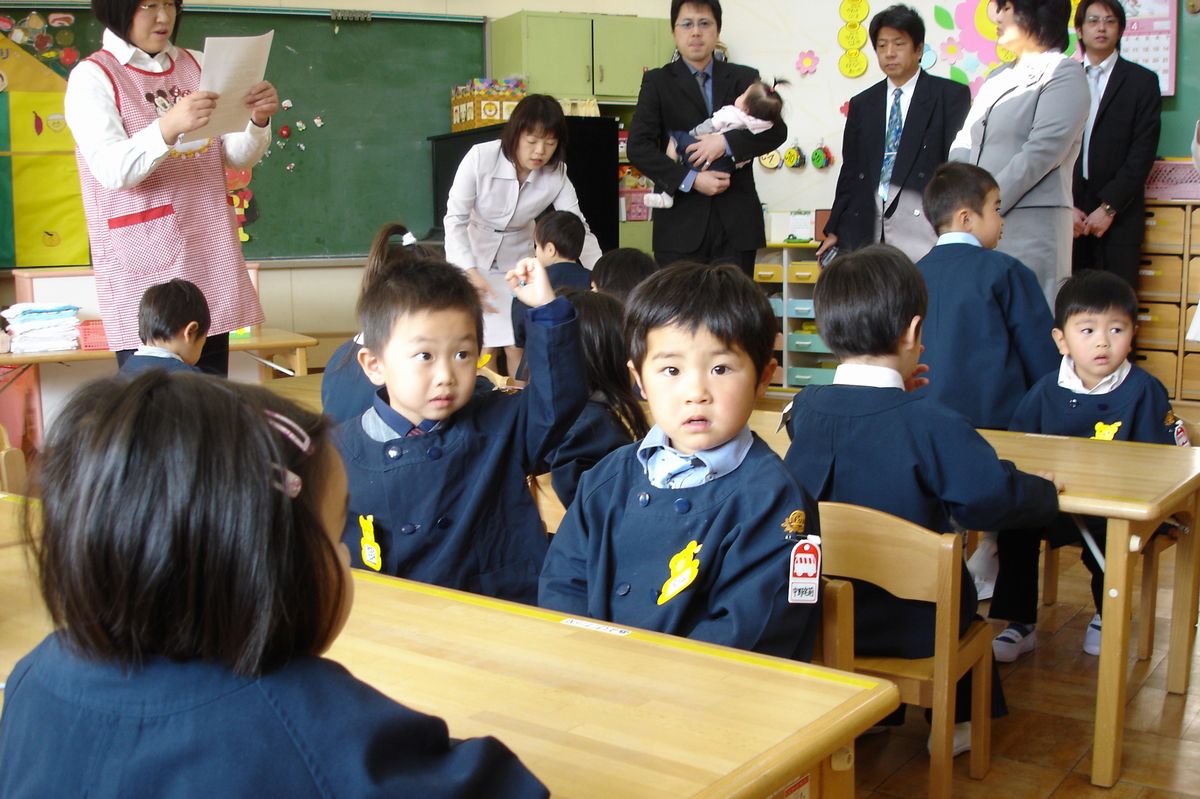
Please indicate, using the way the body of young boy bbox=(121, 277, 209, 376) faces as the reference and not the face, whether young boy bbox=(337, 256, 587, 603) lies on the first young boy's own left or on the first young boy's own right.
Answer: on the first young boy's own right

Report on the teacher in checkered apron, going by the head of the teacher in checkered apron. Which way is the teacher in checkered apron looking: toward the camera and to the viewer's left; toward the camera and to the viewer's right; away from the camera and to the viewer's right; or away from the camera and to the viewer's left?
toward the camera and to the viewer's right

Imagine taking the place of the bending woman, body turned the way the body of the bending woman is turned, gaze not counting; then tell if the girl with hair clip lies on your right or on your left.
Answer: on your right

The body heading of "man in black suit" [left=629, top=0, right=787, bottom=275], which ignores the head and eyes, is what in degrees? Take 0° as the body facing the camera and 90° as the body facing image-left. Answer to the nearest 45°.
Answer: approximately 0°

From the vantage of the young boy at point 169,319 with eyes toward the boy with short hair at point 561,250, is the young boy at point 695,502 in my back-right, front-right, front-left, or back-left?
back-right

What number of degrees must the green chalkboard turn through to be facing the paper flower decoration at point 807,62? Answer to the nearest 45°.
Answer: approximately 90° to its left

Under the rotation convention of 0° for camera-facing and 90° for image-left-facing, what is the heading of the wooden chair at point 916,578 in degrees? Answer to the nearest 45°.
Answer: approximately 225°

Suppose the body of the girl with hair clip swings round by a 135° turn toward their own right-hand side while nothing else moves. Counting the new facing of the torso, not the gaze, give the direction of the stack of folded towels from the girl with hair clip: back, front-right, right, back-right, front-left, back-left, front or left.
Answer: back

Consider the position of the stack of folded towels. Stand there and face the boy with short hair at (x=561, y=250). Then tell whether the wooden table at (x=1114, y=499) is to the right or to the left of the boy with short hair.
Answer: right

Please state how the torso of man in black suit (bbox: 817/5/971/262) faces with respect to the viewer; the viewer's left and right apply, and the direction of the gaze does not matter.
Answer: facing the viewer and to the left of the viewer

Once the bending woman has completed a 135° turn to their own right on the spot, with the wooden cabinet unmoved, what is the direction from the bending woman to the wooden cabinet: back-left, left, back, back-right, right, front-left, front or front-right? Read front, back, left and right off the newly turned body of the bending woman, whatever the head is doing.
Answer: right

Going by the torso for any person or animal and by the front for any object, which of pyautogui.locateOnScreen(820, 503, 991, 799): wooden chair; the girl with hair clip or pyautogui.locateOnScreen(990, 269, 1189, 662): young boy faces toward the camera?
the young boy

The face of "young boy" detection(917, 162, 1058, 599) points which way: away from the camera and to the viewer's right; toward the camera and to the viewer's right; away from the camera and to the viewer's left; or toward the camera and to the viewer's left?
away from the camera and to the viewer's right

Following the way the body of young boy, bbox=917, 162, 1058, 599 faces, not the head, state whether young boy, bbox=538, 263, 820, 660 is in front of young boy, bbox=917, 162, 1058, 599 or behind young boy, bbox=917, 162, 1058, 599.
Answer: behind

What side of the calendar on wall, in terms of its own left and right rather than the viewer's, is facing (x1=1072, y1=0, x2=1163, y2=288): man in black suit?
front
